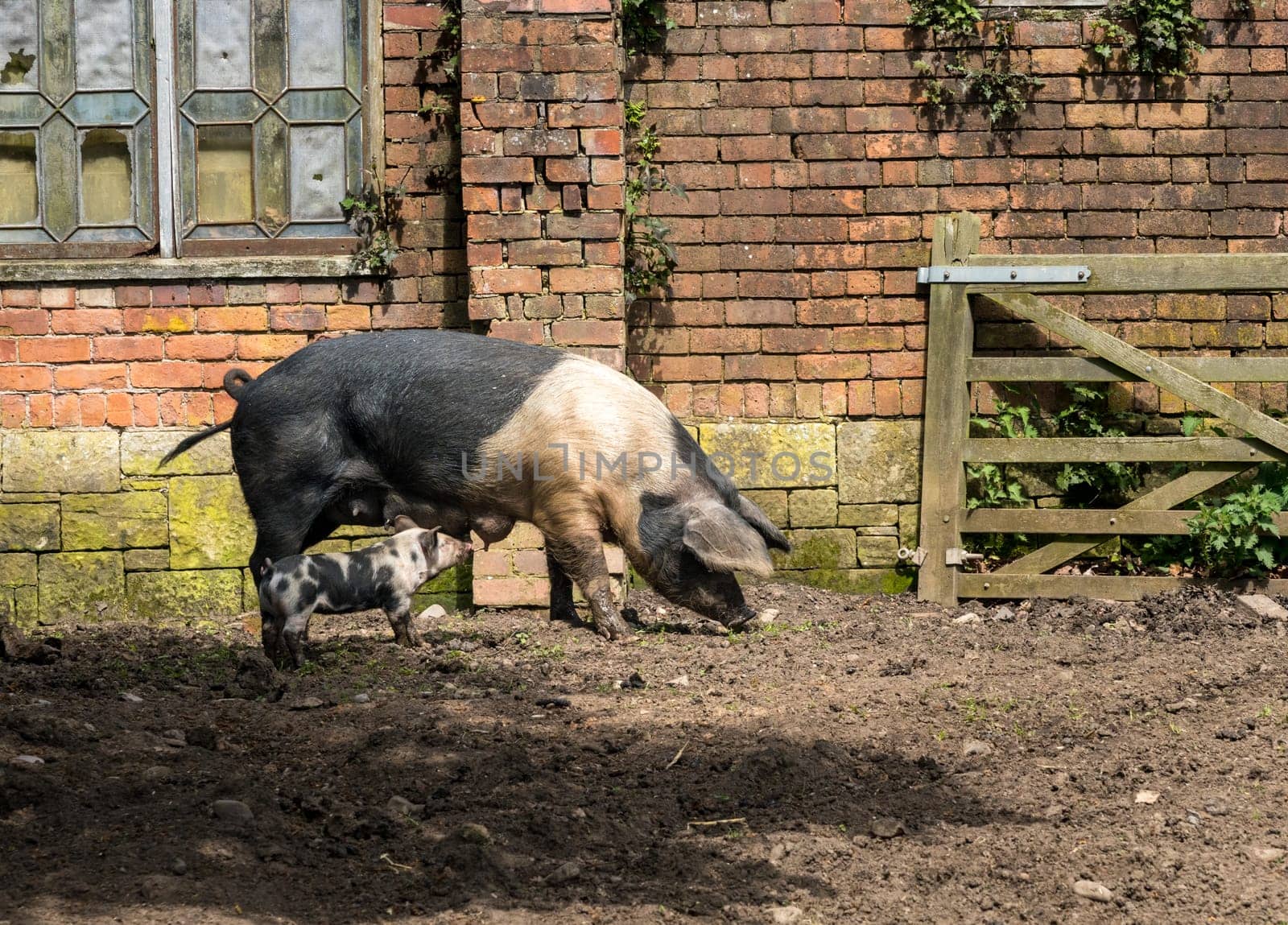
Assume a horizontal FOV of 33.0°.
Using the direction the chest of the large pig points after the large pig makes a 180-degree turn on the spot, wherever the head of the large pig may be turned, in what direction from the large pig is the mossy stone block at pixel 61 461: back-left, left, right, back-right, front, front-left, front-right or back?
front-right

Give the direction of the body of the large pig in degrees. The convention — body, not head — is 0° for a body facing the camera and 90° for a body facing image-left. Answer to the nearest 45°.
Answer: approximately 270°

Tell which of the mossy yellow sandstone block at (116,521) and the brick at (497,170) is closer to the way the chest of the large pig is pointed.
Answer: the brick

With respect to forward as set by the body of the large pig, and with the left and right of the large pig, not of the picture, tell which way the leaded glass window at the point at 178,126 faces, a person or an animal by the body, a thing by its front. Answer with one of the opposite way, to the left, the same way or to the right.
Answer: to the right

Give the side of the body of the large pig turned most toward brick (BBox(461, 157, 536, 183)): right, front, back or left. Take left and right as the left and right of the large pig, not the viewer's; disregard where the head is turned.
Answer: left

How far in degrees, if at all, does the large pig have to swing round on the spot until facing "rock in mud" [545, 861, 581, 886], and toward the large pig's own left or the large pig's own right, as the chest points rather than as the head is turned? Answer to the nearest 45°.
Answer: approximately 90° to the large pig's own right

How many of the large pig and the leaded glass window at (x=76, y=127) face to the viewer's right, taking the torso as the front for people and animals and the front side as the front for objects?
1

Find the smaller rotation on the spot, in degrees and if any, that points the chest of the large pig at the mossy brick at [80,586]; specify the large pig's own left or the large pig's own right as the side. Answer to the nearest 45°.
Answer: approximately 135° to the large pig's own left

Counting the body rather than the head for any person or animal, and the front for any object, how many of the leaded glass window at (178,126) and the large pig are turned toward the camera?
1

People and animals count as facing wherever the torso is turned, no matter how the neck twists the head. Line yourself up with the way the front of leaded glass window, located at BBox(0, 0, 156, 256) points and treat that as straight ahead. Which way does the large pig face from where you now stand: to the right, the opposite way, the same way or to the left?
to the left
